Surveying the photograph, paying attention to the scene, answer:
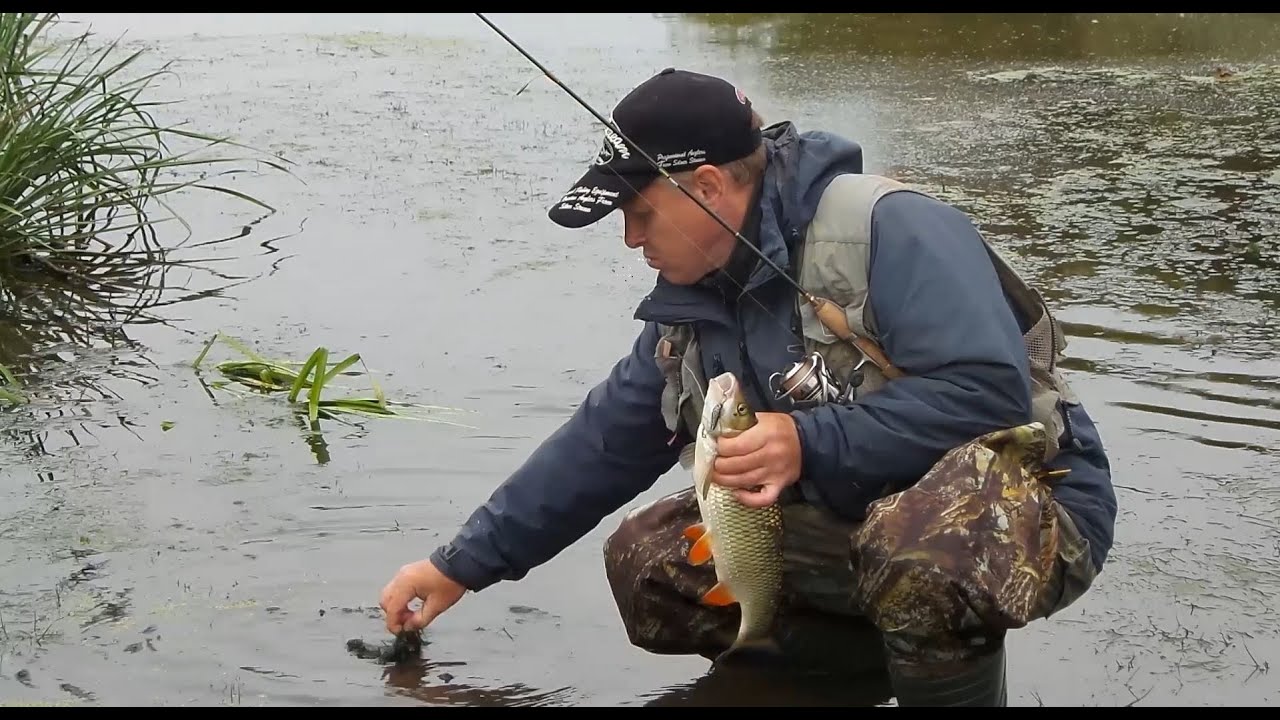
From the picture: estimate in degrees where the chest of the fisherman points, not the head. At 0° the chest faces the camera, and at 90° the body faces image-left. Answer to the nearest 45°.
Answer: approximately 45°

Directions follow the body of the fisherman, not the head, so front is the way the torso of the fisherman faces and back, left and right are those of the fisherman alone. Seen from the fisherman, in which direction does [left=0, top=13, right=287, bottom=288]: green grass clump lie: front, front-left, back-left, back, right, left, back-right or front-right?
right

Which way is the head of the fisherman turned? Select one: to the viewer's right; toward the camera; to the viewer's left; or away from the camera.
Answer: to the viewer's left
